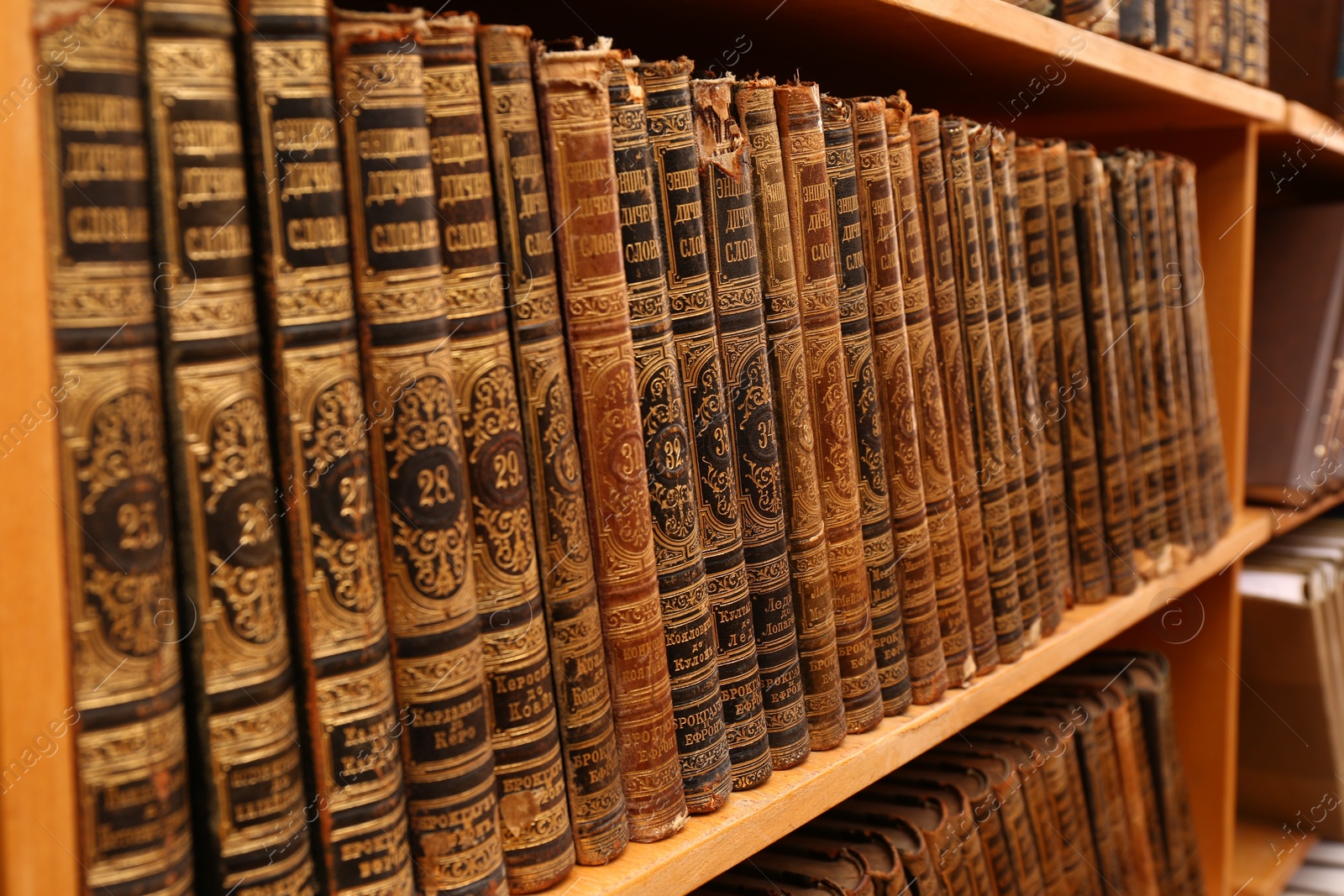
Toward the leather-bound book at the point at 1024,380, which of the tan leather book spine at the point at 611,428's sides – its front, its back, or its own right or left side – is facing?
left

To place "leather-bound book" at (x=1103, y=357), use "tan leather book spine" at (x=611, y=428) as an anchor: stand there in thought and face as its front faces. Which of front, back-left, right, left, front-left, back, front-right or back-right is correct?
left
